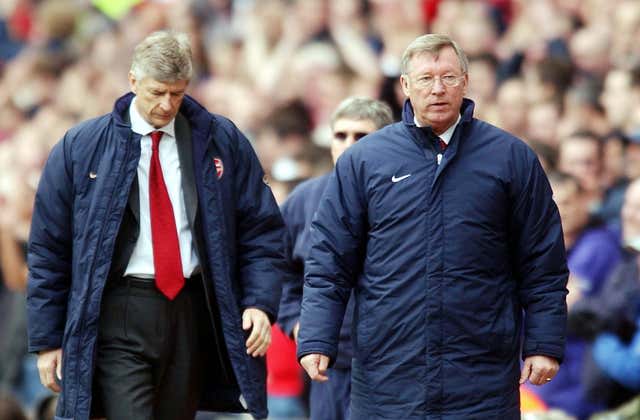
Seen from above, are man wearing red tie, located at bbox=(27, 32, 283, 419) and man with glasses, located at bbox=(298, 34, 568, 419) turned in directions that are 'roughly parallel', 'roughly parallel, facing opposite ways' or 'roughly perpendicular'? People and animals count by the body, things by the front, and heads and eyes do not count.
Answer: roughly parallel

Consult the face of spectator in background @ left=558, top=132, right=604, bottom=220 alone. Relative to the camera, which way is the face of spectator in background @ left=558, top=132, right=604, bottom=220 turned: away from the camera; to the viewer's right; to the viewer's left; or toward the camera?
toward the camera

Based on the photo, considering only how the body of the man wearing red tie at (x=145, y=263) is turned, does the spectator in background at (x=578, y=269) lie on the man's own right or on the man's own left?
on the man's own left

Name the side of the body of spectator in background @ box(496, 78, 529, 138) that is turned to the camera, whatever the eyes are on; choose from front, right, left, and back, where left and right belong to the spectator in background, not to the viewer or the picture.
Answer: front

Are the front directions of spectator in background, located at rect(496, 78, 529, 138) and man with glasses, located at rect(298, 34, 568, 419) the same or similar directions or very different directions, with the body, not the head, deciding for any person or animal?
same or similar directions

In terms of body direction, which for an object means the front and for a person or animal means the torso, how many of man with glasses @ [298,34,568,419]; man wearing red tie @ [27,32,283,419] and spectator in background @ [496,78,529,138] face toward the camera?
3

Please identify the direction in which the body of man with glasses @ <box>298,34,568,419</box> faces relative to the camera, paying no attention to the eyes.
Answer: toward the camera
